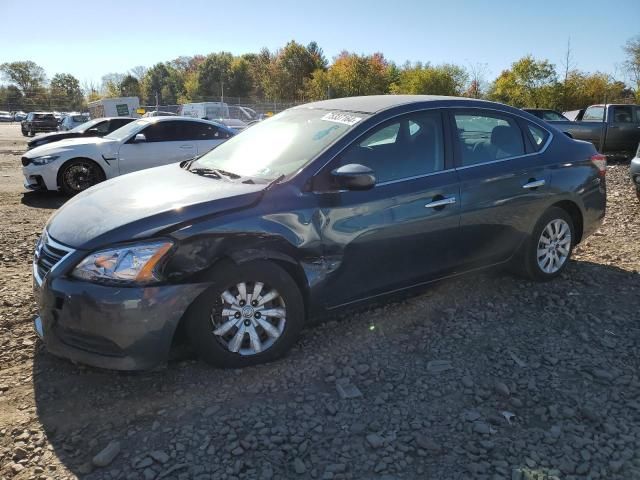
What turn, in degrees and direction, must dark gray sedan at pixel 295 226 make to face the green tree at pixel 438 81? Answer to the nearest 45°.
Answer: approximately 135° to its right

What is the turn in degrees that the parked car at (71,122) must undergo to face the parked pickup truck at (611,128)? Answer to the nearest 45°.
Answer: approximately 90° to its left

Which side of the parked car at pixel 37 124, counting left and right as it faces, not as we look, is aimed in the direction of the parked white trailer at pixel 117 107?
right

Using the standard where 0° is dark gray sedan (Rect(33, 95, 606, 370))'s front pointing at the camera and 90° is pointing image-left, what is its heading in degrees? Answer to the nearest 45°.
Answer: approximately 45°

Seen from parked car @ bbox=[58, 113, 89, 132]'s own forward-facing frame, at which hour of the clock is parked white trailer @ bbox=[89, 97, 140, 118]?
parked white trailer @ bbox=[89, 97, 140, 118] is roughly at 6 o'clock from parked car @ bbox=[58, 113, 89, 132].

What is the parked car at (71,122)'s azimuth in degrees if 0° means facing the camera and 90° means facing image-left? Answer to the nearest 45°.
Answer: approximately 45°

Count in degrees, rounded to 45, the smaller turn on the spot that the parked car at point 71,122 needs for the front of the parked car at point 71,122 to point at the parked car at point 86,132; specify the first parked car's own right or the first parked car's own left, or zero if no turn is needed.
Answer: approximately 45° to the first parked car's own left
